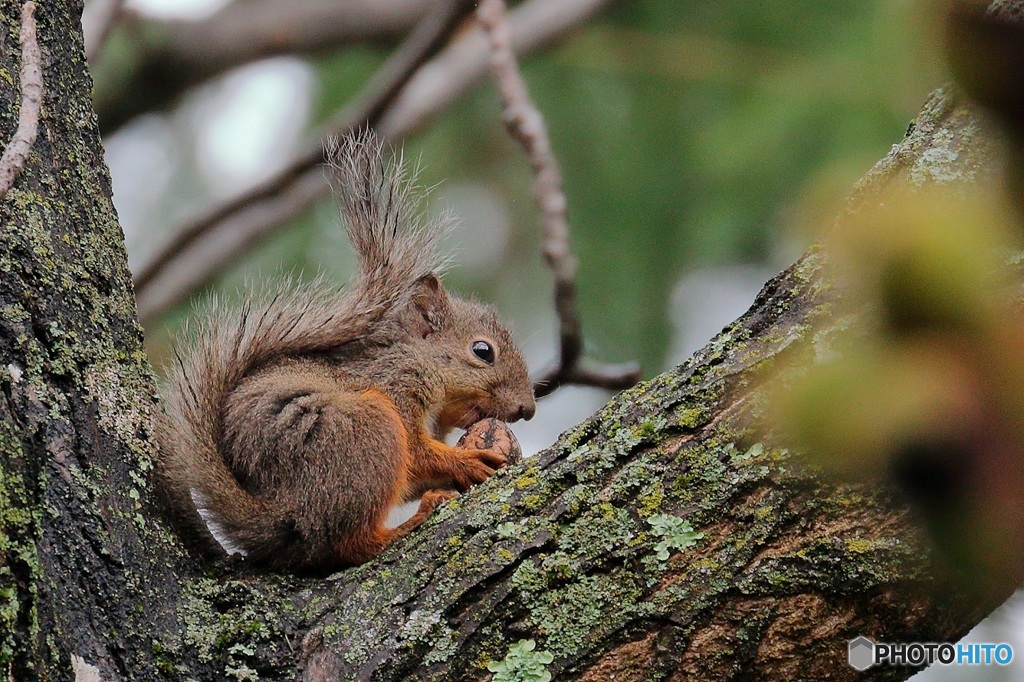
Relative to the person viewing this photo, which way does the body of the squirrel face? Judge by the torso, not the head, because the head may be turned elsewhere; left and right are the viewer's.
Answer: facing to the right of the viewer
